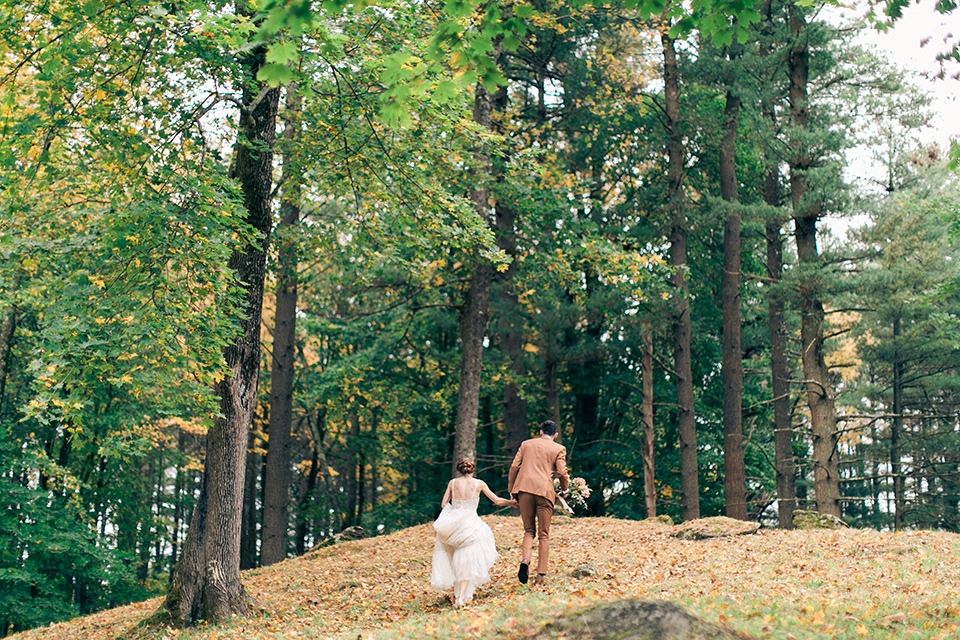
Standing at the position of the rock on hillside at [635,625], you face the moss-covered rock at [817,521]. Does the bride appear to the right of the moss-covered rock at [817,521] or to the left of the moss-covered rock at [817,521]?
left

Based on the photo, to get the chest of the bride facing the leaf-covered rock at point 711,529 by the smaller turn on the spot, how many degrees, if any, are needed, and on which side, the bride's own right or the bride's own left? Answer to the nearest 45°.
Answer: approximately 45° to the bride's own right

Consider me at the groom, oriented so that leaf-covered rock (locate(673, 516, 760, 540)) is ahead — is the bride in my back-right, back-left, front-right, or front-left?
back-left

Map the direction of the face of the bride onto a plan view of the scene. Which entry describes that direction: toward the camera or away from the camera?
away from the camera

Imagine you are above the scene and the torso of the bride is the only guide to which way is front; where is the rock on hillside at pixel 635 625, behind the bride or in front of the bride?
behind

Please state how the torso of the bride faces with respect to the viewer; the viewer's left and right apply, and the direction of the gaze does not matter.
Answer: facing away from the viewer

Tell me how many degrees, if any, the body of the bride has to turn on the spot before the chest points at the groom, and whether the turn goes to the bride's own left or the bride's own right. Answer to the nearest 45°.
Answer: approximately 90° to the bride's own right
